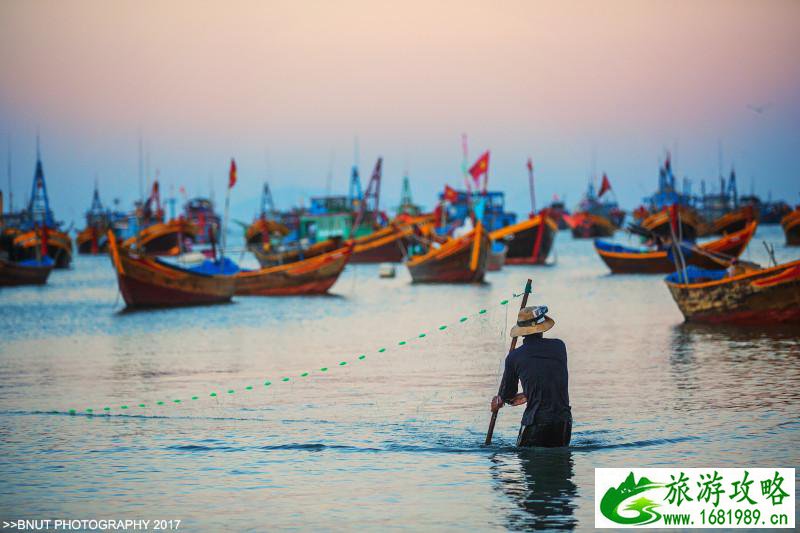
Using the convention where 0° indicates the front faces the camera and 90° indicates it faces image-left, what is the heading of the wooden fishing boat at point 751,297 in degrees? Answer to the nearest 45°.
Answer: approximately 270°

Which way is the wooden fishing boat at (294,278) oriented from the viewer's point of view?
to the viewer's right

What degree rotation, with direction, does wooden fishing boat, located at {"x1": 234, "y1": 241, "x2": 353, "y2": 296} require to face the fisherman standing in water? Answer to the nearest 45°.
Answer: approximately 90° to its right

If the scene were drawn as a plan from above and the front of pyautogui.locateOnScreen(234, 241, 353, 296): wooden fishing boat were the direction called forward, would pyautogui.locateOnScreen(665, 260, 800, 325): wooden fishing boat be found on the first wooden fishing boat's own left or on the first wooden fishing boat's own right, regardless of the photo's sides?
on the first wooden fishing boat's own right

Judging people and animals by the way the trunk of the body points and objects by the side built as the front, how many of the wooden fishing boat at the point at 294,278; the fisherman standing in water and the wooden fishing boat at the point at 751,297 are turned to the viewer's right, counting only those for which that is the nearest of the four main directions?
2

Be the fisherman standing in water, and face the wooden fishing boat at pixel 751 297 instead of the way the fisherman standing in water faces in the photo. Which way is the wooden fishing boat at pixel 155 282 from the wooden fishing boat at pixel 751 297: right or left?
left

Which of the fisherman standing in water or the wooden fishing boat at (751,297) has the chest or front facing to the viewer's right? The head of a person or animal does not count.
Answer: the wooden fishing boat

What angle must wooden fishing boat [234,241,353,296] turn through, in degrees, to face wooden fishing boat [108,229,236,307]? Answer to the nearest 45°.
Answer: approximately 135° to its right

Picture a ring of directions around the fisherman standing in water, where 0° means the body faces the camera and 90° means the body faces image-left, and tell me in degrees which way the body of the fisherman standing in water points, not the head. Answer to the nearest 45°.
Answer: approximately 135°
